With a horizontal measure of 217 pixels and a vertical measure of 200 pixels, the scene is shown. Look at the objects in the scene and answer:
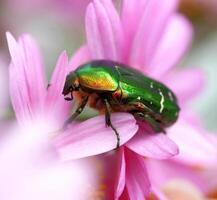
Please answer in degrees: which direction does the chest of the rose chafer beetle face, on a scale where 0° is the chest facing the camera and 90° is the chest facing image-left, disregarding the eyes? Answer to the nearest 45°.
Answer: approximately 90°
